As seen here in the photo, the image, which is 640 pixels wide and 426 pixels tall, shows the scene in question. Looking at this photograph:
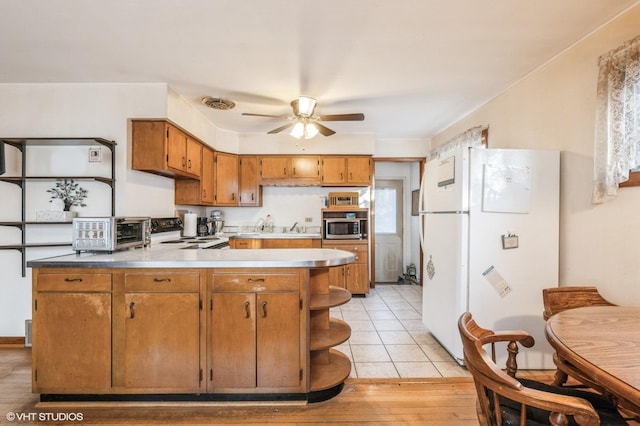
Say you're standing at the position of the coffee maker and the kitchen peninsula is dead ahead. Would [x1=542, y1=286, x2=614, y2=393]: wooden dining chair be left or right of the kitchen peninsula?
left

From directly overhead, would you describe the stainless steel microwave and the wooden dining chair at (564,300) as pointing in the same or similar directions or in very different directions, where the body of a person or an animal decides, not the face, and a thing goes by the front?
same or similar directions

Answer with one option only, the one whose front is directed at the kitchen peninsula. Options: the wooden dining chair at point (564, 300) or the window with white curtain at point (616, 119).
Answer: the window with white curtain

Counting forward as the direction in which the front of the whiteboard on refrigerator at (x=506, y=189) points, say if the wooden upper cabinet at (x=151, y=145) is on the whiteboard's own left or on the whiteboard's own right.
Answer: on the whiteboard's own right

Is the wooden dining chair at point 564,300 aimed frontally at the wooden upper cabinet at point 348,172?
no

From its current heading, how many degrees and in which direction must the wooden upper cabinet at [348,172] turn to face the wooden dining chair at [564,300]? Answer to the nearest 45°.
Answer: approximately 45° to its left

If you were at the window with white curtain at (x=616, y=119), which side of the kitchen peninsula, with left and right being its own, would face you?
left

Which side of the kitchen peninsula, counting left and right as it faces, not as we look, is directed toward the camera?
front

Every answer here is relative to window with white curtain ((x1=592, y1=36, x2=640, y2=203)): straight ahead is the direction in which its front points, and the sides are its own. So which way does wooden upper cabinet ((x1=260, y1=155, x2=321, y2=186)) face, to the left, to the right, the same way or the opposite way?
to the left

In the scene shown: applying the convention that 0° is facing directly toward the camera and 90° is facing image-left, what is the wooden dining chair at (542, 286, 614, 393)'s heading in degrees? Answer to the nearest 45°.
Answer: approximately 315°

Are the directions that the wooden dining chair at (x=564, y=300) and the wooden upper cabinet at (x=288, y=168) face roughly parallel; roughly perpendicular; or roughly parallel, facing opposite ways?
roughly parallel

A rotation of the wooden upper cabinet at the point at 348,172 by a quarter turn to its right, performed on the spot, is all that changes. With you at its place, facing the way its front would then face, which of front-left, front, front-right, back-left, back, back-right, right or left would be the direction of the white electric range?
front-left

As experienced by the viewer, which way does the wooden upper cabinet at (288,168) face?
facing the viewer

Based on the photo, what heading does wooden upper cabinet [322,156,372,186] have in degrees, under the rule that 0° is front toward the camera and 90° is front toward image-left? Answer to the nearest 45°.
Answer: approximately 0°

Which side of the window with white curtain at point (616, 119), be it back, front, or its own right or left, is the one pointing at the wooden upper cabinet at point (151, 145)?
front

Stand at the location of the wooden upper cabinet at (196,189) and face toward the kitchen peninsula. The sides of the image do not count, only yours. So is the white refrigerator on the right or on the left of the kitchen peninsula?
left

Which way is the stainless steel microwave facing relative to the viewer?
toward the camera

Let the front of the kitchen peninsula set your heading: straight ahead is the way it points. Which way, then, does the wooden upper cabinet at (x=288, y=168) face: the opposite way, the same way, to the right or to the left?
the same way

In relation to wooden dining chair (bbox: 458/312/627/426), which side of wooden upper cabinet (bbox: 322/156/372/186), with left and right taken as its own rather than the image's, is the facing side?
front
